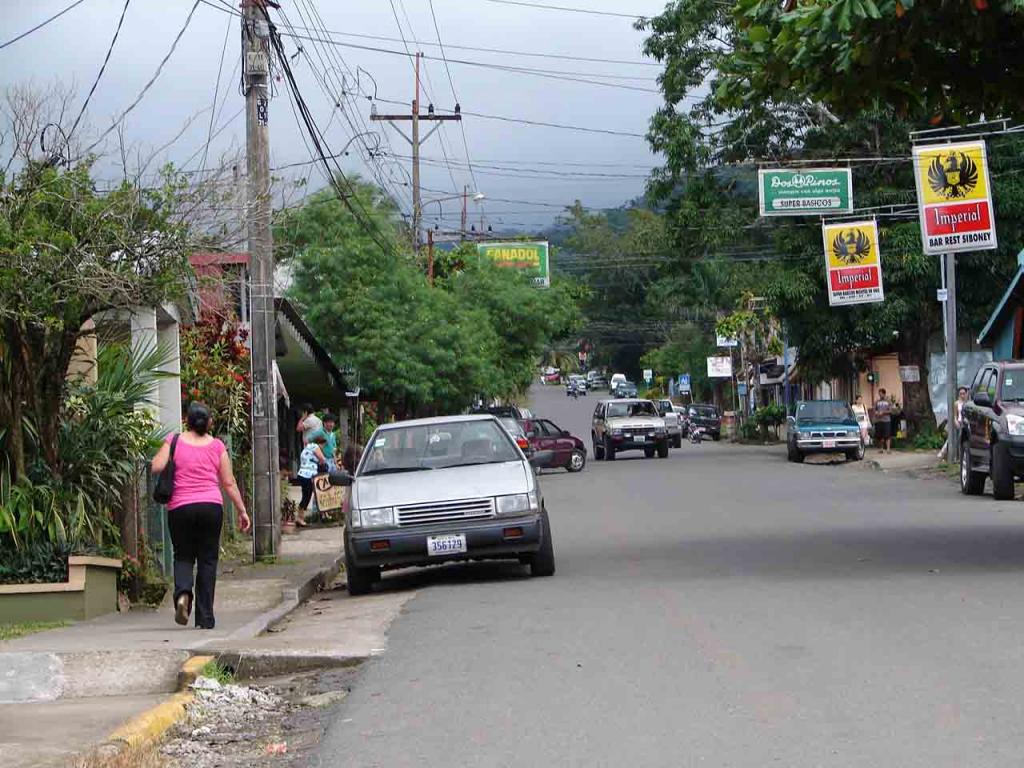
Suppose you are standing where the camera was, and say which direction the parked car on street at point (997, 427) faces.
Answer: facing the viewer and to the right of the viewer

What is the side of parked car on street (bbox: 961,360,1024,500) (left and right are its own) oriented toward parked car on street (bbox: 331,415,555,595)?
right

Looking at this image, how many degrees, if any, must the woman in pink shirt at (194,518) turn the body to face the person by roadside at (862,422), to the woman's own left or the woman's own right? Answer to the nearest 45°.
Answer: approximately 45° to the woman's own right

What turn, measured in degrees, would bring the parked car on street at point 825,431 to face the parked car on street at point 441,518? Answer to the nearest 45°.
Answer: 0° — it already faces it

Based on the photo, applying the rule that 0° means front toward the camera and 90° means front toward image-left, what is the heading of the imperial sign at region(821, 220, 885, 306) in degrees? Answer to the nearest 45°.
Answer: approximately 0°

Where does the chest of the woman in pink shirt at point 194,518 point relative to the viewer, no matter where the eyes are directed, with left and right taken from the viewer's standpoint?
facing away from the viewer

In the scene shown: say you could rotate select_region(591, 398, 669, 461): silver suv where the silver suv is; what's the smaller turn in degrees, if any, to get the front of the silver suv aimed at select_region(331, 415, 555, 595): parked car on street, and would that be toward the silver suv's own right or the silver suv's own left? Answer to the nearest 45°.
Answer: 0° — it already faces it

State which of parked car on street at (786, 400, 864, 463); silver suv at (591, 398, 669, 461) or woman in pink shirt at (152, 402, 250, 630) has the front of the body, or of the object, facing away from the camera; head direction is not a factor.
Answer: the woman in pink shirt

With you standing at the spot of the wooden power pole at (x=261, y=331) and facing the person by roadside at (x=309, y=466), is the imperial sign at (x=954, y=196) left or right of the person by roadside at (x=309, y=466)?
right

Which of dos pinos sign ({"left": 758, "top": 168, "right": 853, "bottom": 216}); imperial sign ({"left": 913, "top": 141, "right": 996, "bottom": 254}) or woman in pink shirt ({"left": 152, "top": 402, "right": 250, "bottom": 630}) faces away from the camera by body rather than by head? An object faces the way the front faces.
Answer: the woman in pink shirt
